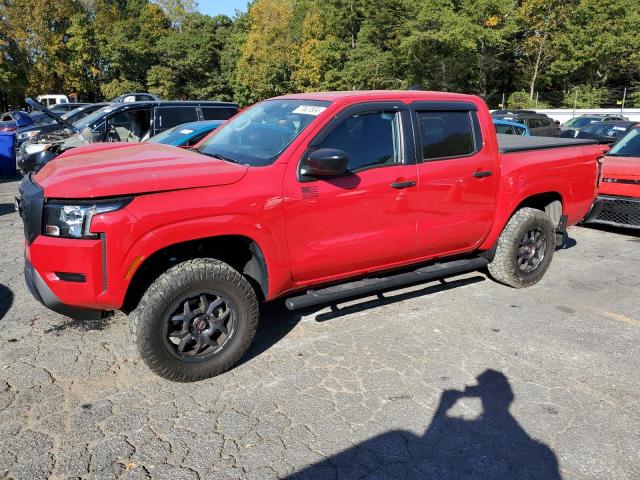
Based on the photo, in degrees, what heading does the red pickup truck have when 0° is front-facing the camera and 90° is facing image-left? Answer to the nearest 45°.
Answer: approximately 45°

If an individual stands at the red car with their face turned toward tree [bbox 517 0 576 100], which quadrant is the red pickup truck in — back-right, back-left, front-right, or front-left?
back-left

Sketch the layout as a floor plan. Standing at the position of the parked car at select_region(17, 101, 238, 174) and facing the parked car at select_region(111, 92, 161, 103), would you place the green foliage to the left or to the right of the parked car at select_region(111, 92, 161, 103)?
right

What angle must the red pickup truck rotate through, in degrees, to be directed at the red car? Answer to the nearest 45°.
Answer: approximately 180°

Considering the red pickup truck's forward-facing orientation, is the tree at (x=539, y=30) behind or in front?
behind

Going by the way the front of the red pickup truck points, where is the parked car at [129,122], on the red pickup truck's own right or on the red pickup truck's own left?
on the red pickup truck's own right
